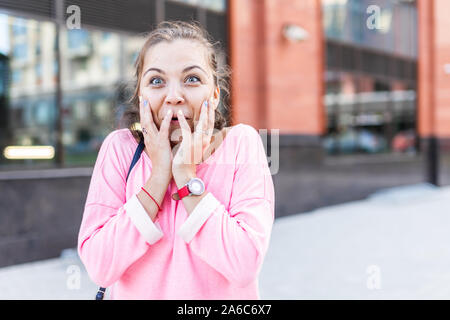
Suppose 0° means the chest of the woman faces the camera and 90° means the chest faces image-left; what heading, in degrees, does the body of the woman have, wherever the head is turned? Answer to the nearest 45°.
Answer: approximately 0°
